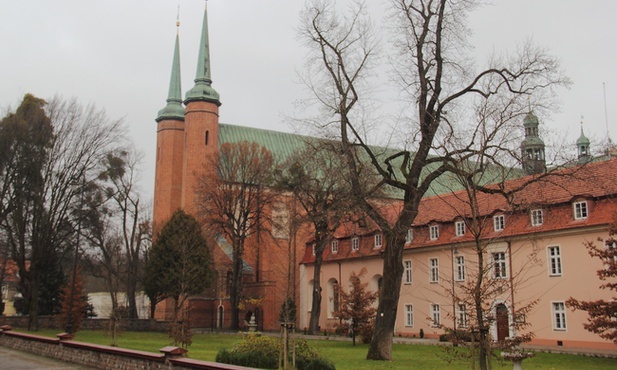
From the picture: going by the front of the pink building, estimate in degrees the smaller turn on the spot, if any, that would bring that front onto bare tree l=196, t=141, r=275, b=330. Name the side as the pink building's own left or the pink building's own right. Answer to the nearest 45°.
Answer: approximately 90° to the pink building's own right

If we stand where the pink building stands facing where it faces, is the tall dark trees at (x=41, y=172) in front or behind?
in front

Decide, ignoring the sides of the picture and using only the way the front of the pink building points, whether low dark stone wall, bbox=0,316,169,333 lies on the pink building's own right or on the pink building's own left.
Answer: on the pink building's own right

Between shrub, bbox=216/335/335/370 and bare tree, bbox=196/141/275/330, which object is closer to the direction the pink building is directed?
the shrub

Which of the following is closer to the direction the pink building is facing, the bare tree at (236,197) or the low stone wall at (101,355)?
the low stone wall

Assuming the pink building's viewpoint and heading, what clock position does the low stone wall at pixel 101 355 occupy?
The low stone wall is roughly at 12 o'clock from the pink building.

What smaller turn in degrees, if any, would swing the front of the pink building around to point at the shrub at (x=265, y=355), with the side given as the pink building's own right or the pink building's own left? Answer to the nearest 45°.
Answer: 0° — it already faces it

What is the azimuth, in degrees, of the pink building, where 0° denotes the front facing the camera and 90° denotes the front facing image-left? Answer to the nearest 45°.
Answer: approximately 45°
